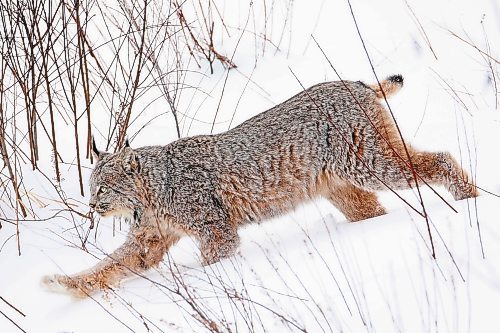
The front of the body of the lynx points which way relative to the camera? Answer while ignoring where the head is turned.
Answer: to the viewer's left
